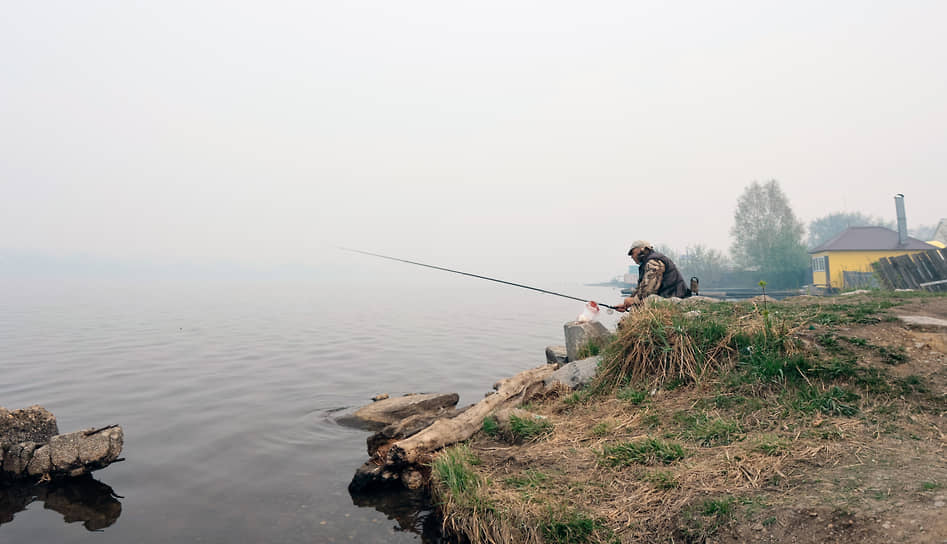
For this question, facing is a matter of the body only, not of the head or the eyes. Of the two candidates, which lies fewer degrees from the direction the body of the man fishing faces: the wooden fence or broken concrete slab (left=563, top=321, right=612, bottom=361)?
the broken concrete slab

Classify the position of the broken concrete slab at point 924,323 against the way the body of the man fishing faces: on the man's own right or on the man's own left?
on the man's own left

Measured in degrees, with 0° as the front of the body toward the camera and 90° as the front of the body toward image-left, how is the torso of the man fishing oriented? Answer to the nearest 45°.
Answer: approximately 90°

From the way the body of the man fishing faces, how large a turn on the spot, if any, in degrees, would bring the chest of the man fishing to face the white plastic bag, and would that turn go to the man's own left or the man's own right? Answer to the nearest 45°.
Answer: approximately 45° to the man's own left

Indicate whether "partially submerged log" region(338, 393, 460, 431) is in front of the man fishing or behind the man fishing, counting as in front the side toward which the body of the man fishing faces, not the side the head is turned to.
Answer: in front

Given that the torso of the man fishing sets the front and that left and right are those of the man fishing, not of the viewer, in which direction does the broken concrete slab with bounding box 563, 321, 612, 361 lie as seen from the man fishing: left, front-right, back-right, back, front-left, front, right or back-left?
front-left

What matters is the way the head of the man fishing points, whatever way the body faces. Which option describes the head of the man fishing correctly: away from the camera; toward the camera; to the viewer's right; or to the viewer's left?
to the viewer's left

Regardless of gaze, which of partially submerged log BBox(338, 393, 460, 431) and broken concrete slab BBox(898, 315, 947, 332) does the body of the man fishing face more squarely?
the partially submerged log

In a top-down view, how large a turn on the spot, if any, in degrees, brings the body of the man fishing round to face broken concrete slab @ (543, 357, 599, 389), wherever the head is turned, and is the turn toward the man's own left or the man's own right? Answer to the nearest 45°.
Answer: approximately 45° to the man's own left

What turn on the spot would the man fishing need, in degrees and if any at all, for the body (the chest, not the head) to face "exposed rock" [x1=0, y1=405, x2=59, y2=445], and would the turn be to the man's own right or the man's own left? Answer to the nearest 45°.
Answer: approximately 45° to the man's own left

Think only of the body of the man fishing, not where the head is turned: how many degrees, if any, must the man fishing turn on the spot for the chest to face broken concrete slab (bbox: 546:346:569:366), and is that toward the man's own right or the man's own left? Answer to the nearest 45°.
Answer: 0° — they already face it

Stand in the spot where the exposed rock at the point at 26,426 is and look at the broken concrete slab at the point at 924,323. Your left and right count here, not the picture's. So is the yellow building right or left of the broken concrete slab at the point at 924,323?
left

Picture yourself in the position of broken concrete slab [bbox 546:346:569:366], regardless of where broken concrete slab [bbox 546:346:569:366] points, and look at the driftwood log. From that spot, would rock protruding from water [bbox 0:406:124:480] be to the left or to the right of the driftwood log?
right
